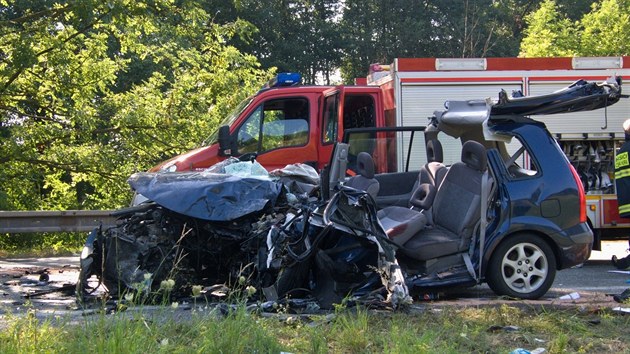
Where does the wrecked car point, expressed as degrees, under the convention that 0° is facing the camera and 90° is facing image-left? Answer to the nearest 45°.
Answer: approximately 90°

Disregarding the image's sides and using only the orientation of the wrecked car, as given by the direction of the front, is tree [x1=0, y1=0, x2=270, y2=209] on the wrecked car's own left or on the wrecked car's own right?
on the wrecked car's own right
